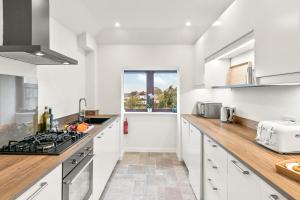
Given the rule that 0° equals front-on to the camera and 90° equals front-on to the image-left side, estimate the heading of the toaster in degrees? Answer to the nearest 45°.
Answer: approximately 45°

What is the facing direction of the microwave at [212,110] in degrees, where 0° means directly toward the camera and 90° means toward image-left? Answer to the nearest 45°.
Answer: approximately 45°

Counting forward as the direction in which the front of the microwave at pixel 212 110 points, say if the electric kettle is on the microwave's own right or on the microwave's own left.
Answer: on the microwave's own left

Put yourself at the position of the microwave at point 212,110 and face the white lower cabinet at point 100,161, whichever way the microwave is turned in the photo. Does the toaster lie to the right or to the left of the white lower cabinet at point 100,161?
left

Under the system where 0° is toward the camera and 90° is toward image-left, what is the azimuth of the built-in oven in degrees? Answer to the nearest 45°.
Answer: approximately 315°

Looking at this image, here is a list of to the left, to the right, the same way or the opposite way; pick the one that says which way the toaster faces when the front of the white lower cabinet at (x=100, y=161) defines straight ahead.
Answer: the opposite way

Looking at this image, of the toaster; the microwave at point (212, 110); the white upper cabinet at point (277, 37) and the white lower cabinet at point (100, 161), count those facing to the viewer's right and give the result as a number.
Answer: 1

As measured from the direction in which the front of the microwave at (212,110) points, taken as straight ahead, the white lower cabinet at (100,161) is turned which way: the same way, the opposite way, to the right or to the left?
the opposite way

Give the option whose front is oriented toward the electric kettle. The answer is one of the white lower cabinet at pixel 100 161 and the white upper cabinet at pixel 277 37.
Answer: the white lower cabinet

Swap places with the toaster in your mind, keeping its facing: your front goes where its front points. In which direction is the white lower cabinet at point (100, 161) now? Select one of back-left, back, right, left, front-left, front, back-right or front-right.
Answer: front-right

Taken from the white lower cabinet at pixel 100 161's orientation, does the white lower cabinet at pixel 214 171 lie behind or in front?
in front

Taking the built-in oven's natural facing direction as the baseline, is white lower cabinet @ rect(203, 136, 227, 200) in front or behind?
in front

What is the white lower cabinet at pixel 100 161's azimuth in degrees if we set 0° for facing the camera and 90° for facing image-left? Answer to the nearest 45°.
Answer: approximately 270°

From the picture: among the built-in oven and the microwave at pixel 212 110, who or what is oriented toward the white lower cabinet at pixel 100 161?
the microwave

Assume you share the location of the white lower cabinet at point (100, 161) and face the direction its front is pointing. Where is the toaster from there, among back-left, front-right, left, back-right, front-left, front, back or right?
front-right

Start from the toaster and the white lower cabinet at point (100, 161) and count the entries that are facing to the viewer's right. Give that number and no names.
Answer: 1
